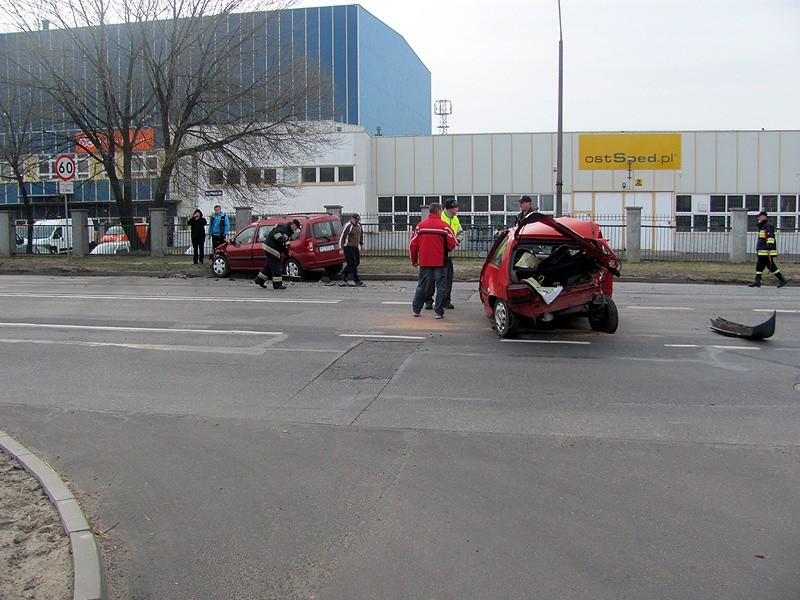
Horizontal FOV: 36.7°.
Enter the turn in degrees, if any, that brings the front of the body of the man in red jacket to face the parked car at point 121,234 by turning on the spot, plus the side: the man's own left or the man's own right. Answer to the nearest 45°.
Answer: approximately 45° to the man's own left

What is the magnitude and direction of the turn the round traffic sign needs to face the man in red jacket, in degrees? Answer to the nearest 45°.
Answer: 0° — it already faces them

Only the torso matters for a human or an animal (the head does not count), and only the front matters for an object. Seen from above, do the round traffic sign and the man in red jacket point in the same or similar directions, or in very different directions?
very different directions

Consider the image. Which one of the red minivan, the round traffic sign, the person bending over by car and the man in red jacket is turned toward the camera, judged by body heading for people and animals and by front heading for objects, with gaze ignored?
the round traffic sign

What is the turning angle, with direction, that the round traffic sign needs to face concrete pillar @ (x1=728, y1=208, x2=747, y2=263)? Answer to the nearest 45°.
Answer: approximately 90° to its left

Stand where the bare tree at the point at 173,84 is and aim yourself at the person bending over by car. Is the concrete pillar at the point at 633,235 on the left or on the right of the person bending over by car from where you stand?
left

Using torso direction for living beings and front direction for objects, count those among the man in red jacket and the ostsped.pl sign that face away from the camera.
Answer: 1

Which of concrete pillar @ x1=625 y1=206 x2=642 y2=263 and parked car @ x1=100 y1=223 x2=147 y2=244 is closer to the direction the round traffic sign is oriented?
the concrete pillar
